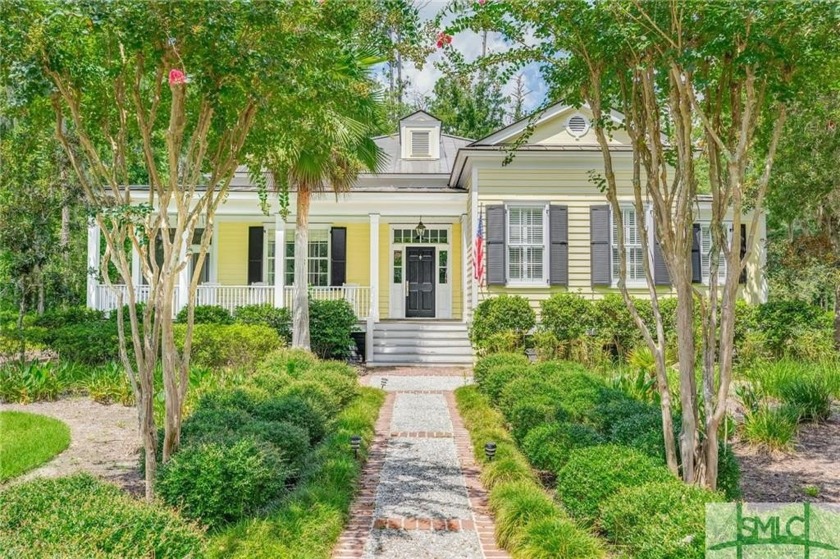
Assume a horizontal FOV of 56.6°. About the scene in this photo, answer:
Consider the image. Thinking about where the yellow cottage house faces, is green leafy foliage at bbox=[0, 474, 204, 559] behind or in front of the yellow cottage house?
in front

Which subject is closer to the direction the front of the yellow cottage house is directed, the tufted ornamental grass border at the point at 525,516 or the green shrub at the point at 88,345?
the tufted ornamental grass border

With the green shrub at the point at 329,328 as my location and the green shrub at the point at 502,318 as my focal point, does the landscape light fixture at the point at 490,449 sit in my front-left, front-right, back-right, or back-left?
front-right

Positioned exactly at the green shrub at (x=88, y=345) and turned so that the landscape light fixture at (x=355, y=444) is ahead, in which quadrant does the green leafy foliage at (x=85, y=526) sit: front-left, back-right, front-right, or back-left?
front-right

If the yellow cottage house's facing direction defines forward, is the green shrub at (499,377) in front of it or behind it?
in front

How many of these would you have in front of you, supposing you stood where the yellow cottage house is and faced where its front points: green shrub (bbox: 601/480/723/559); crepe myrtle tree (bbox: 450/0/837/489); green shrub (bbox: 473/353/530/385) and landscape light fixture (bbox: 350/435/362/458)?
4

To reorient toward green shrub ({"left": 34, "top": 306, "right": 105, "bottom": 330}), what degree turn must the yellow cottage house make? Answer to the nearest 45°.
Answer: approximately 90° to its right

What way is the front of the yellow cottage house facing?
toward the camera

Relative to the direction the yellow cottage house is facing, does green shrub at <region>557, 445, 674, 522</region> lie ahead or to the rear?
ahead

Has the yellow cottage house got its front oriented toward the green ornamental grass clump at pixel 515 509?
yes

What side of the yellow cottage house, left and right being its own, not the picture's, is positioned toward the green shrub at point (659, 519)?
front

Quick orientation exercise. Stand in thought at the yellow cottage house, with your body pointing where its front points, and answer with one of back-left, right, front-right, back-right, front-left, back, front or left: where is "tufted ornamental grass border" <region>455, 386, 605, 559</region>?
front

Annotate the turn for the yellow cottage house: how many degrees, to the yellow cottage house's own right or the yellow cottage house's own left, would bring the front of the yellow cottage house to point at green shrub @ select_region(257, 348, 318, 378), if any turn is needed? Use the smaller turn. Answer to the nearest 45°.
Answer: approximately 45° to the yellow cottage house's own right
